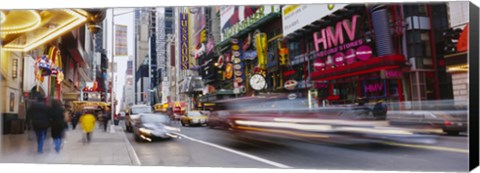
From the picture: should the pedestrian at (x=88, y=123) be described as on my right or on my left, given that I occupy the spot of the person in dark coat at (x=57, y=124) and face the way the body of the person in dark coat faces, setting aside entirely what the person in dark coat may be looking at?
on my right

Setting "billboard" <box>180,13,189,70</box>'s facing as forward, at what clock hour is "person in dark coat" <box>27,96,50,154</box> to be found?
The person in dark coat is roughly at 1 o'clock from the billboard.

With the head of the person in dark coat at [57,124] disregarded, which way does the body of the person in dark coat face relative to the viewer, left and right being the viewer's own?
facing away from the viewer

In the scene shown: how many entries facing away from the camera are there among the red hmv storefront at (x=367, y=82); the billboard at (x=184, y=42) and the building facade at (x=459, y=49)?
0

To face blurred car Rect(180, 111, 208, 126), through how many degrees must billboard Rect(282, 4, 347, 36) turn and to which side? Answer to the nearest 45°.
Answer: approximately 45° to its right

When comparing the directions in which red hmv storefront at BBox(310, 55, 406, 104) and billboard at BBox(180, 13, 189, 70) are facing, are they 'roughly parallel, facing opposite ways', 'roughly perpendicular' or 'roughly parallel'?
roughly perpendicular

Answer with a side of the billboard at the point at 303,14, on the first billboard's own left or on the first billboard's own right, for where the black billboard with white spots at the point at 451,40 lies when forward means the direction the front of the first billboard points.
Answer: on the first billboard's own left

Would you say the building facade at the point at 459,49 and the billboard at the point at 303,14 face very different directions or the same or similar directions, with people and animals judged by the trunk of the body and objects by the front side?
same or similar directions

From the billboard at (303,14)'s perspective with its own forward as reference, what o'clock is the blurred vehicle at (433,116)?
The blurred vehicle is roughly at 9 o'clock from the billboard.

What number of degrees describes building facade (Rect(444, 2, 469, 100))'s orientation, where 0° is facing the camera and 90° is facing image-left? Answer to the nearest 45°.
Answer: approximately 45°

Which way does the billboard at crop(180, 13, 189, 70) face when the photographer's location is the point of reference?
facing the viewer

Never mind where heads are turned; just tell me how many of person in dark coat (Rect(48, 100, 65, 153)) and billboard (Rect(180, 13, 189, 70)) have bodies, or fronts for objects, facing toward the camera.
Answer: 1

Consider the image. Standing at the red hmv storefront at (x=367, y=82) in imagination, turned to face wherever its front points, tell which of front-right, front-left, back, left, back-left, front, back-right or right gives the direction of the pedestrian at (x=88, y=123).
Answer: front

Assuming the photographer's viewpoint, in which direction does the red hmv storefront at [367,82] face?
facing the viewer and to the left of the viewer

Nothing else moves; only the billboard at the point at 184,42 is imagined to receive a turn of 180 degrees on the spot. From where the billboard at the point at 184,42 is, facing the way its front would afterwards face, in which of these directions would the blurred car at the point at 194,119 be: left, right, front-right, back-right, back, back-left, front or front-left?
back
